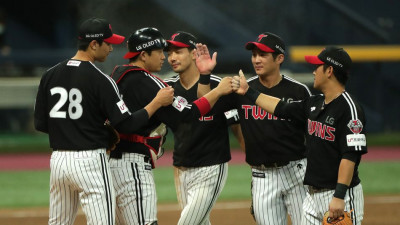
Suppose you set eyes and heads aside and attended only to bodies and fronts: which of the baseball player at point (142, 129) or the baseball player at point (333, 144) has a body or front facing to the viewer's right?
the baseball player at point (142, 129)

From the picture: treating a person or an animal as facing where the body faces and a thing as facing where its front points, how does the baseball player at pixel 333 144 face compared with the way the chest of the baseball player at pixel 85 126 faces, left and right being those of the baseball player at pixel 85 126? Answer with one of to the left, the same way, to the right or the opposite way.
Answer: the opposite way

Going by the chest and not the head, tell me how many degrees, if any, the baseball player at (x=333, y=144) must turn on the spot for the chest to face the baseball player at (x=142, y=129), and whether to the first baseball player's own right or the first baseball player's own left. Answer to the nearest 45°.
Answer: approximately 45° to the first baseball player's own right

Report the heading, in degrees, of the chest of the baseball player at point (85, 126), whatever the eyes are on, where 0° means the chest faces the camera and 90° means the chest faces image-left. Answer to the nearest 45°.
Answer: approximately 225°

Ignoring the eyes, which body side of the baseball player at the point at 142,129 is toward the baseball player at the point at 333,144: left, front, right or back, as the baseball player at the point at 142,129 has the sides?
front

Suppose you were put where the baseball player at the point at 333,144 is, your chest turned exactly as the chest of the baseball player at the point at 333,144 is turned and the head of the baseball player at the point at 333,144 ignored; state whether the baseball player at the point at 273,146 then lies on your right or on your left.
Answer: on your right

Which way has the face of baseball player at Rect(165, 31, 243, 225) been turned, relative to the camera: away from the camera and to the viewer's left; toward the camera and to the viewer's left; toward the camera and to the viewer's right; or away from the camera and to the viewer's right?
toward the camera and to the viewer's left

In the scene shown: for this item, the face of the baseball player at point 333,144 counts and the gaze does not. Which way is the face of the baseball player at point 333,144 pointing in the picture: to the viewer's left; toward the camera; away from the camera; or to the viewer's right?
to the viewer's left

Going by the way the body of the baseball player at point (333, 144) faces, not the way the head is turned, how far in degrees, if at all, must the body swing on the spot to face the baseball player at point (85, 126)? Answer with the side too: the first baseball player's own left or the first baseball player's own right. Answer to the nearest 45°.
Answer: approximately 45° to the first baseball player's own right

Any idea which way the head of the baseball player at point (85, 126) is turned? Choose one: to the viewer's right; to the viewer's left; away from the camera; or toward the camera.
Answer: to the viewer's right
